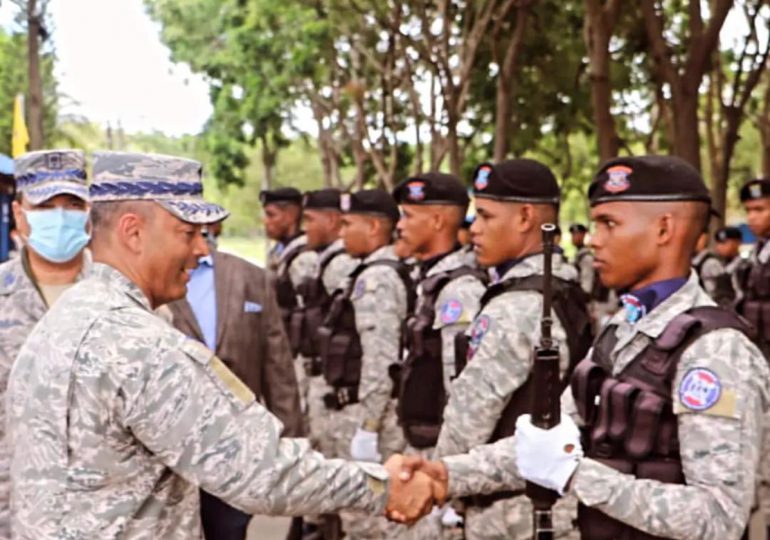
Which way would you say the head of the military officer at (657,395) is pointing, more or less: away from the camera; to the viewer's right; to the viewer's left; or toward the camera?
to the viewer's left

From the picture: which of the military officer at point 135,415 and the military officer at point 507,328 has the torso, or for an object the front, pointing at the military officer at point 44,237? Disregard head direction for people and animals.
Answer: the military officer at point 507,328

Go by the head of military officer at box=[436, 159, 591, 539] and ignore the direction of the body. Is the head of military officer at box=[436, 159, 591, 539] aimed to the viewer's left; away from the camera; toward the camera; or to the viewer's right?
to the viewer's left

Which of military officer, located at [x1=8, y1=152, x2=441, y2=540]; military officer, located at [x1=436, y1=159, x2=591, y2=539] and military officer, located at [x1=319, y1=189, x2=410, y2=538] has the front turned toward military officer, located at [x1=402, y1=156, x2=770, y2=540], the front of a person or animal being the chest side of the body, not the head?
military officer, located at [x1=8, y1=152, x2=441, y2=540]

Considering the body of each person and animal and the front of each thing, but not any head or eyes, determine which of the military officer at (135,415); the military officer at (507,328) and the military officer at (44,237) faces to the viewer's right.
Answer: the military officer at (135,415)

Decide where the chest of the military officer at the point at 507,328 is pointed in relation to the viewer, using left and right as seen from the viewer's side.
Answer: facing to the left of the viewer

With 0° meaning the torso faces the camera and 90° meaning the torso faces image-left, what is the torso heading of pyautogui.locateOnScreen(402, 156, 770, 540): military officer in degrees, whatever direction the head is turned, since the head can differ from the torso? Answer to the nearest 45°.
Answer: approximately 45°

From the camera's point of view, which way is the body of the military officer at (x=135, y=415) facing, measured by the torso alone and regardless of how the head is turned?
to the viewer's right

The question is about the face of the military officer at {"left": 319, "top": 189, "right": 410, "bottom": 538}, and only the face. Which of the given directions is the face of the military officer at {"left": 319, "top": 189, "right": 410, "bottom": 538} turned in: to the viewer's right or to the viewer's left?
to the viewer's left

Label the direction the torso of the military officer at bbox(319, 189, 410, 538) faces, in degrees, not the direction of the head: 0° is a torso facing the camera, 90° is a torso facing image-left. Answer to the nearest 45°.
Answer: approximately 90°

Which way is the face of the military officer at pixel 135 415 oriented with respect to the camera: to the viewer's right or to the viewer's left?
to the viewer's right

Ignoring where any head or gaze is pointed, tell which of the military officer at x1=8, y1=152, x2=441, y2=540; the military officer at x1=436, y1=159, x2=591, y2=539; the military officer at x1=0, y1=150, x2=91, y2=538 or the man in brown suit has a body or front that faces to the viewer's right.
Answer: the military officer at x1=8, y1=152, x2=441, y2=540

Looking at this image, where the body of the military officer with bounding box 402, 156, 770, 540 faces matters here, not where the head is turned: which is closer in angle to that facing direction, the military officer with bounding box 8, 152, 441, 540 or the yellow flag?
the military officer

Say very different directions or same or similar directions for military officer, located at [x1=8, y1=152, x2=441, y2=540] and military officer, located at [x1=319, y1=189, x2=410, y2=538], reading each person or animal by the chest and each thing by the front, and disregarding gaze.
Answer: very different directions
